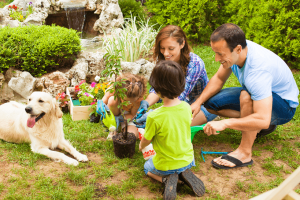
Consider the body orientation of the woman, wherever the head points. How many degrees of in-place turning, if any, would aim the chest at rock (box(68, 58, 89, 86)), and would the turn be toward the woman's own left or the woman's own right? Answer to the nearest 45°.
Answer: approximately 90° to the woman's own right

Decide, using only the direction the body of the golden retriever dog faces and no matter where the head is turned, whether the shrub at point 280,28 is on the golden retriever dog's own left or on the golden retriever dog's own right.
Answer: on the golden retriever dog's own left

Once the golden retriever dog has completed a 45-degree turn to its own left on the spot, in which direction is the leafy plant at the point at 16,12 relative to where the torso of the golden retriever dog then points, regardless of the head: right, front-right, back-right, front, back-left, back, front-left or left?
left

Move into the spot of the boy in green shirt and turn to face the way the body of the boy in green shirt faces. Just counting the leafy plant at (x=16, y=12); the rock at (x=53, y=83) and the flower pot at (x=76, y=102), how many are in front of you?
3

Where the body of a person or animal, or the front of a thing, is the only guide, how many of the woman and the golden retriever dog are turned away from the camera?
0

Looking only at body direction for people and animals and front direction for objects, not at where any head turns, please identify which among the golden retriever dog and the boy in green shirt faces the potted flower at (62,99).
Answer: the boy in green shirt

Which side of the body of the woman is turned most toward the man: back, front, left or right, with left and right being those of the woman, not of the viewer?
left

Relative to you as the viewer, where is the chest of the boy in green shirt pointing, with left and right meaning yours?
facing away from the viewer and to the left of the viewer

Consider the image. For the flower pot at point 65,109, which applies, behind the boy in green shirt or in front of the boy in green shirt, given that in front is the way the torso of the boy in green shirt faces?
in front

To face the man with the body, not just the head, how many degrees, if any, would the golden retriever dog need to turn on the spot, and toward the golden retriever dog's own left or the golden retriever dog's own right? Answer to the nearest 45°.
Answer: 0° — it already faces them

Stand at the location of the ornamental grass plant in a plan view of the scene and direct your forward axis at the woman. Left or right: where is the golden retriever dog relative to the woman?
right

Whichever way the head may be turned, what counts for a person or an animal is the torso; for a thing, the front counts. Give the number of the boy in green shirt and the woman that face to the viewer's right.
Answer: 0
